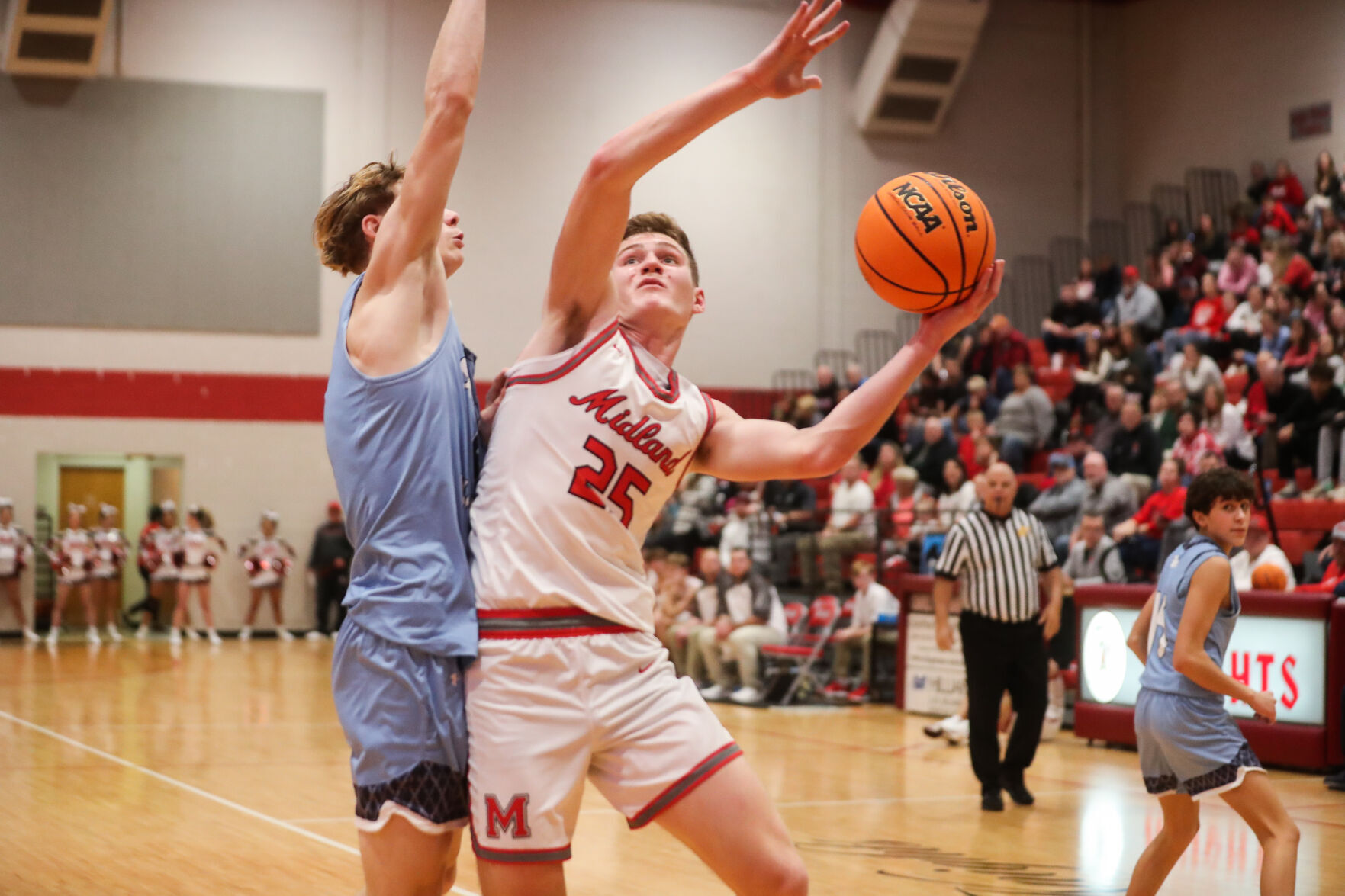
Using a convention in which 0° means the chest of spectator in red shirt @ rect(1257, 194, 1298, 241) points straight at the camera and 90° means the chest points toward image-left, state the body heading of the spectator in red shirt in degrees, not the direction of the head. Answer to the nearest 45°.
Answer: approximately 45°

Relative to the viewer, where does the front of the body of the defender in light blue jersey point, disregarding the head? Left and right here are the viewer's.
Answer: facing to the right of the viewer

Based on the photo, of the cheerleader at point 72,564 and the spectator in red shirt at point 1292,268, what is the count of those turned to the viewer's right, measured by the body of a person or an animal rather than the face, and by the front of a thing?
0

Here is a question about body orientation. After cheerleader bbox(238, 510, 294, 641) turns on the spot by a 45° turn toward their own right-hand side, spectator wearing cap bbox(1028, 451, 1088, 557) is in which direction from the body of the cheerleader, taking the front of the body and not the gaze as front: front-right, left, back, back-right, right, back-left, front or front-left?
left

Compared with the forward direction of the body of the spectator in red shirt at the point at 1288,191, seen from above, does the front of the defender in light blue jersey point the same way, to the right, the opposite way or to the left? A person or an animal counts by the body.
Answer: the opposite way

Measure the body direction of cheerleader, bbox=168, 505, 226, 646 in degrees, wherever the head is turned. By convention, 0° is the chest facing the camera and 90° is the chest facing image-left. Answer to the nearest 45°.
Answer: approximately 0°

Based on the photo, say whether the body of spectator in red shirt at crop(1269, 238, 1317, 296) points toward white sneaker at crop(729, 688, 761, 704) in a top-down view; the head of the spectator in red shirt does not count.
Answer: yes

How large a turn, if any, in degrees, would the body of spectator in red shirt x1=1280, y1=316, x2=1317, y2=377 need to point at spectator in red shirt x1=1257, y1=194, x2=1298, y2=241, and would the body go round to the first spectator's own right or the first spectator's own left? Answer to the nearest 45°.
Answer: approximately 135° to the first spectator's own right

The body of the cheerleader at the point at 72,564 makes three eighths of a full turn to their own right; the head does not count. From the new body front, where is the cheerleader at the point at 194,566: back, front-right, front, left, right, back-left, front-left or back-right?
back-right

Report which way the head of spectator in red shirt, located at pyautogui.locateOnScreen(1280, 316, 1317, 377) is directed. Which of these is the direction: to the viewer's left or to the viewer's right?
to the viewer's left

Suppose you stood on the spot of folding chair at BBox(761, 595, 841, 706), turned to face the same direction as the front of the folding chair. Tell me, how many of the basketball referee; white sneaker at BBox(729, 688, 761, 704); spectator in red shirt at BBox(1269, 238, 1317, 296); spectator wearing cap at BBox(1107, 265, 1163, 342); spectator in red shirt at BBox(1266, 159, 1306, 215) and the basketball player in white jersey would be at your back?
3

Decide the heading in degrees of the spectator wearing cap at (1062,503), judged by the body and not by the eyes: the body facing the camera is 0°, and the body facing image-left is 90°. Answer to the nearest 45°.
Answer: approximately 45°
